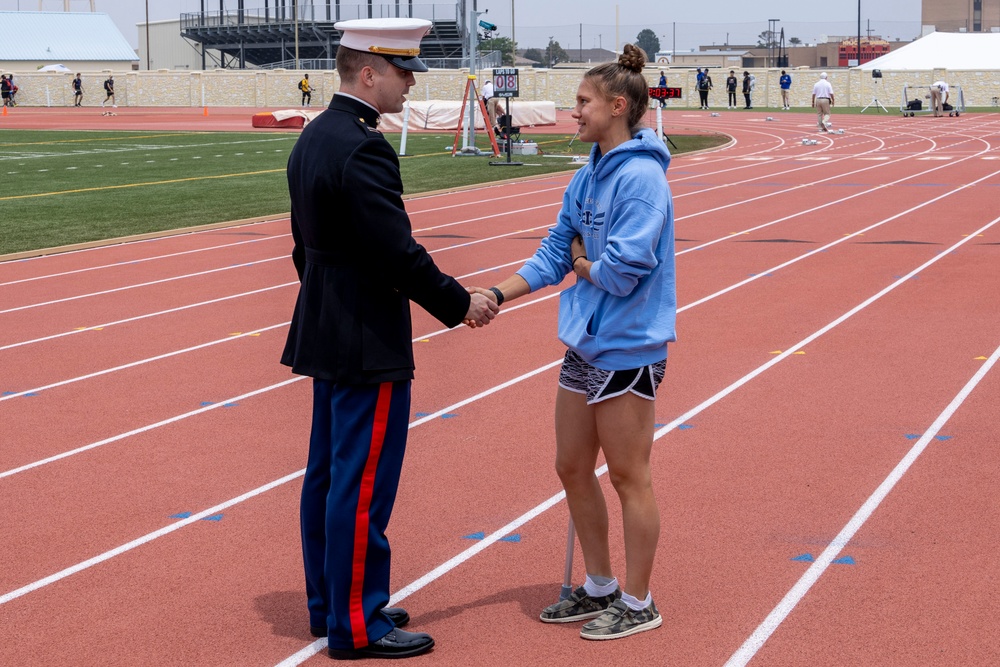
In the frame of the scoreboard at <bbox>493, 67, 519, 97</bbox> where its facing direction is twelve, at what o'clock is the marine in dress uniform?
The marine in dress uniform is roughly at 12 o'clock from the scoreboard.

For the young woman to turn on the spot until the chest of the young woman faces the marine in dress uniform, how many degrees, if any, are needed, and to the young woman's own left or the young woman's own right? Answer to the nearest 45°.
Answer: approximately 45° to the young woman's own right

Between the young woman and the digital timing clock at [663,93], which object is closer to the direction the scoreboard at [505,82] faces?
the young woman

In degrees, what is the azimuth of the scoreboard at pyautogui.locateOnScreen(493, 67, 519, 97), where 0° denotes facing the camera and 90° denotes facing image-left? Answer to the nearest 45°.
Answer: approximately 0°

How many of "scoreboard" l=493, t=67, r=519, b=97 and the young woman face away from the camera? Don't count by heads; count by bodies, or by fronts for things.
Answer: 0

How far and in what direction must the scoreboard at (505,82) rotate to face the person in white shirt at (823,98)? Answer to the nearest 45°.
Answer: approximately 135° to its left

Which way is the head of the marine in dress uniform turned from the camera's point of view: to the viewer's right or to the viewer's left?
to the viewer's right

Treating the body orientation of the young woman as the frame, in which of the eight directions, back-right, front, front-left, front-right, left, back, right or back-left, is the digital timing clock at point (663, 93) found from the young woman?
back-right

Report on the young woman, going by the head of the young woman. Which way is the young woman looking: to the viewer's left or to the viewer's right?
to the viewer's left

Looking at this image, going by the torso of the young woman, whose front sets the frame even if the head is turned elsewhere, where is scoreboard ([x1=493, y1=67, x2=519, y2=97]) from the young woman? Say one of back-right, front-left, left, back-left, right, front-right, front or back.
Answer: back-right

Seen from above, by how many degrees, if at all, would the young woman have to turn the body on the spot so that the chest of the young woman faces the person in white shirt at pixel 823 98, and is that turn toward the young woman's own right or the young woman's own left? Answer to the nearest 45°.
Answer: approximately 135° to the young woman's own right

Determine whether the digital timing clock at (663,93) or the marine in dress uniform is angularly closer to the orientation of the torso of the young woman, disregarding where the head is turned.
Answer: the marine in dress uniform

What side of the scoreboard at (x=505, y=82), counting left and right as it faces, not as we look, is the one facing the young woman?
front

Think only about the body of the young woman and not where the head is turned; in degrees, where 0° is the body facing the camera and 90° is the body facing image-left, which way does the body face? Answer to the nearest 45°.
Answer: approximately 45°
